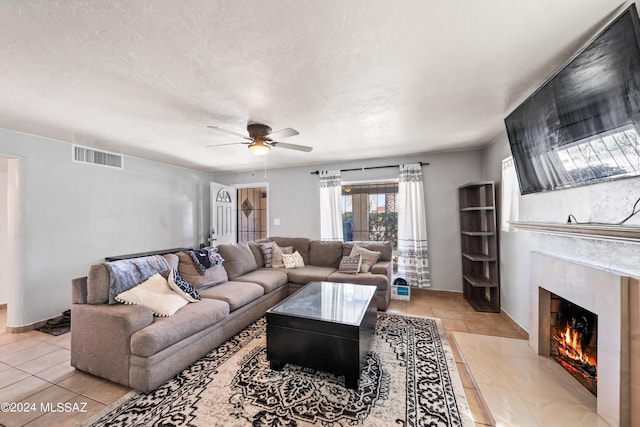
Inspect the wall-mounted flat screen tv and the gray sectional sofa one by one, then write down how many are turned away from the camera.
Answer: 0

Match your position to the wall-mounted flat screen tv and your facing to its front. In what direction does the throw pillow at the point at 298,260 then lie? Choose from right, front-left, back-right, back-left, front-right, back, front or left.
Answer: front-right

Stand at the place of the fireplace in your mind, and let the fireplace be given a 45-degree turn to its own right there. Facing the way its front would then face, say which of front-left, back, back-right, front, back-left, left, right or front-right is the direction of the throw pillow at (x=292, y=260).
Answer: front

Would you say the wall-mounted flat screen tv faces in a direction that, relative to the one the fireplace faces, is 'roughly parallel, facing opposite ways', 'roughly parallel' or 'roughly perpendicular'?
roughly parallel

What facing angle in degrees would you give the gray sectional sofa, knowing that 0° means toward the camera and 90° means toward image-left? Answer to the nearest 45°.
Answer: approximately 315°

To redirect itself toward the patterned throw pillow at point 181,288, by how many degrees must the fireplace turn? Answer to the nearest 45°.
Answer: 0° — it already faces it

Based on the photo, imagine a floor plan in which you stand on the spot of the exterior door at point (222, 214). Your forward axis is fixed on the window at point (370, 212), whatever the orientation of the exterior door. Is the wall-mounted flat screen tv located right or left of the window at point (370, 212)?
right

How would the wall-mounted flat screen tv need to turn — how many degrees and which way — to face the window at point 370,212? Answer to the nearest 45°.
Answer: approximately 90° to its right

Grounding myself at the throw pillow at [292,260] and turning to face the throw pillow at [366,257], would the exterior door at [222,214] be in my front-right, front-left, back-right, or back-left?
back-left

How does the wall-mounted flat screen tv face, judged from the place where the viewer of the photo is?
facing the viewer and to the left of the viewer

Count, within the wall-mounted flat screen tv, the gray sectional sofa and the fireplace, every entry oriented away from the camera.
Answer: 0

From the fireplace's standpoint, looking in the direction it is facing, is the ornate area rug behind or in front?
in front

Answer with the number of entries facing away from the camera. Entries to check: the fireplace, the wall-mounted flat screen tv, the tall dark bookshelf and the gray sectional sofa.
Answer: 0

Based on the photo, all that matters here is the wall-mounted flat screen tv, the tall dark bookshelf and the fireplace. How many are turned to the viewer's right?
0
